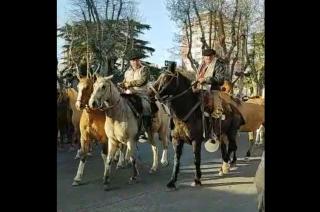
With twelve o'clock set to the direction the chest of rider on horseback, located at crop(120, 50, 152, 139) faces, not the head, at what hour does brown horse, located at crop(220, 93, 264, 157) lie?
The brown horse is roughly at 7 o'clock from the rider on horseback.

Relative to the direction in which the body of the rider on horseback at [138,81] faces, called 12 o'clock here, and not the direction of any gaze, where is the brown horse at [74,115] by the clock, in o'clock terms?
The brown horse is roughly at 2 o'clock from the rider on horseback.

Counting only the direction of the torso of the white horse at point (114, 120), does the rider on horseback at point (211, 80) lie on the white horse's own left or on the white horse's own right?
on the white horse's own left

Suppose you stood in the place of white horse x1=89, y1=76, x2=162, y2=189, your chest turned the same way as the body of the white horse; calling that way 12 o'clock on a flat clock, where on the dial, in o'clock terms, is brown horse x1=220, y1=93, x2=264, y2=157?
The brown horse is roughly at 7 o'clock from the white horse.

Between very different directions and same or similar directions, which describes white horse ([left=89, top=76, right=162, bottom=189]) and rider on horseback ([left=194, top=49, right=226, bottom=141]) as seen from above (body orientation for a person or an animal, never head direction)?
same or similar directions

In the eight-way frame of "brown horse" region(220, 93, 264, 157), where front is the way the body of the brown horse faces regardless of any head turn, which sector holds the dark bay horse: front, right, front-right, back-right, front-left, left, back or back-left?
front-left

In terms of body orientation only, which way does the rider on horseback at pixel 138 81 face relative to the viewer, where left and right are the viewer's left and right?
facing the viewer and to the left of the viewer

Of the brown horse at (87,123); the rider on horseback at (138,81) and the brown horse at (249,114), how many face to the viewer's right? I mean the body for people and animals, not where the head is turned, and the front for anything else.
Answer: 0

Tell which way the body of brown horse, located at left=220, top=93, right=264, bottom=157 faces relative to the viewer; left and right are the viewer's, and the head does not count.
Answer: facing to the left of the viewer

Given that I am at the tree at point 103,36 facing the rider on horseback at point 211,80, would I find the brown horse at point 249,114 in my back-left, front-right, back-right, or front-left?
front-left

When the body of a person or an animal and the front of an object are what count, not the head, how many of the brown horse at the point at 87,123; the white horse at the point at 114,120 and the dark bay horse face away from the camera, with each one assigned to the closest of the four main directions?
0

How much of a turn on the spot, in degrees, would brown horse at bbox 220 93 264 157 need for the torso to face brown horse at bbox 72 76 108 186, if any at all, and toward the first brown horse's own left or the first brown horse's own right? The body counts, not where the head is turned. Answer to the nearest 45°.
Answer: approximately 45° to the first brown horse's own left
